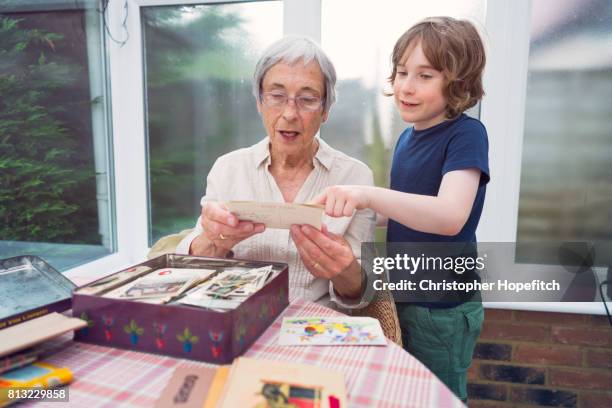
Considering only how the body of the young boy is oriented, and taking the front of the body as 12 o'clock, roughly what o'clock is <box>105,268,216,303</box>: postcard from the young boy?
The postcard is roughly at 12 o'clock from the young boy.

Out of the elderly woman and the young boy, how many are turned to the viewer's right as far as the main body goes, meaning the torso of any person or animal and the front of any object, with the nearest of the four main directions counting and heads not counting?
0

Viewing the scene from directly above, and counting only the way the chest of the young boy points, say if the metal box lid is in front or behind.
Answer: in front

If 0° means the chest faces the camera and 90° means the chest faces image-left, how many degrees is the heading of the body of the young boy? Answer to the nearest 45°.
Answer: approximately 45°

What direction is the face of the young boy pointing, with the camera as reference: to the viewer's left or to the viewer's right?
to the viewer's left

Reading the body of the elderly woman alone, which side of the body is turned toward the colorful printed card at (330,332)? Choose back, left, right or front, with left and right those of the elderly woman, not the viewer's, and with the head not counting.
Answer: front

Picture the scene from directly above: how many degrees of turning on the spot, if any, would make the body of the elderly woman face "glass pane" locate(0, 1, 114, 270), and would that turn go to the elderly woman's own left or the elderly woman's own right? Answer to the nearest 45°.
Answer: approximately 135° to the elderly woman's own right

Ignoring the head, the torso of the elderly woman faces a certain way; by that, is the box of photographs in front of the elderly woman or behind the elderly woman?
in front

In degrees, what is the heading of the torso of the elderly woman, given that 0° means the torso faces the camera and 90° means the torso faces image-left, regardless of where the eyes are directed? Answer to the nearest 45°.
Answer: approximately 0°

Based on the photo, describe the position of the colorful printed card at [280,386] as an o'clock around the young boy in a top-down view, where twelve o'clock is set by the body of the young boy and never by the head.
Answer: The colorful printed card is roughly at 11 o'clock from the young boy.

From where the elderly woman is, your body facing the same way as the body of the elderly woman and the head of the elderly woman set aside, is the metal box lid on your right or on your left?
on your right
